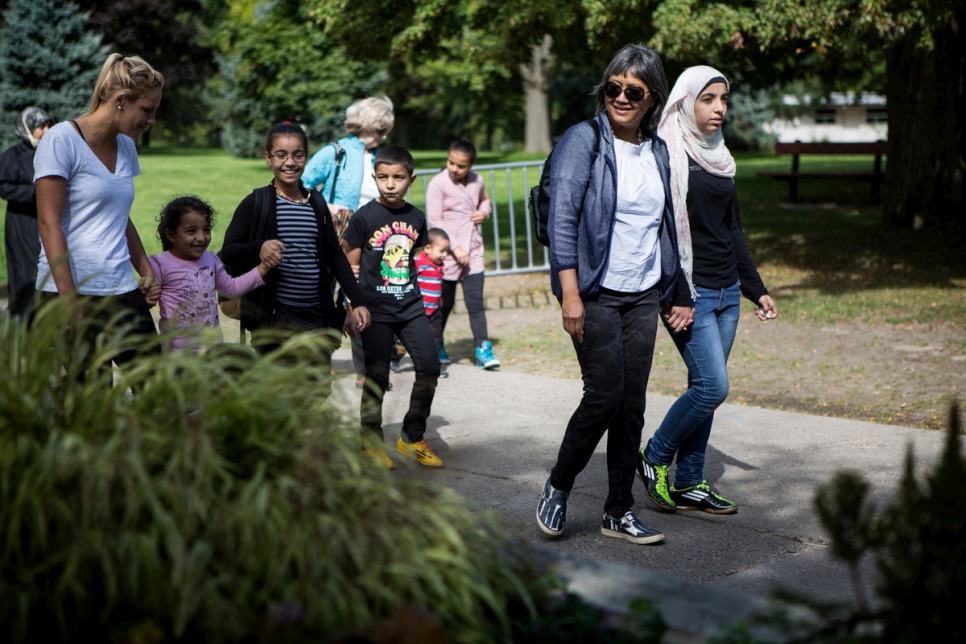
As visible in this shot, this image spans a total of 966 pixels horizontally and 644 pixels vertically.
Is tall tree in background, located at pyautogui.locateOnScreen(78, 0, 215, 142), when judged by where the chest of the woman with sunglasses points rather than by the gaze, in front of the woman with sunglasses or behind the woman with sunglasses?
behind

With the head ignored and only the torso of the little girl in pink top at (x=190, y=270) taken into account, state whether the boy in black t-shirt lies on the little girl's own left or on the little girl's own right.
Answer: on the little girl's own left

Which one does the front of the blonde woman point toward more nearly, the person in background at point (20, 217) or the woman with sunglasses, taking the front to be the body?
the woman with sunglasses

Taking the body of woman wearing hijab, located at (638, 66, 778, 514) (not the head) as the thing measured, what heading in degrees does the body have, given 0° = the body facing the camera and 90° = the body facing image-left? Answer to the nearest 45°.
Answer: approximately 315°

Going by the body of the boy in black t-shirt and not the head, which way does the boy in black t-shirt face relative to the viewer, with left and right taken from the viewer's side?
facing the viewer and to the right of the viewer

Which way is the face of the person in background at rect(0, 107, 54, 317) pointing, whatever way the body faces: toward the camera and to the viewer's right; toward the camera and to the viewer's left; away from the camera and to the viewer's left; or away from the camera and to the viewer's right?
toward the camera and to the viewer's right

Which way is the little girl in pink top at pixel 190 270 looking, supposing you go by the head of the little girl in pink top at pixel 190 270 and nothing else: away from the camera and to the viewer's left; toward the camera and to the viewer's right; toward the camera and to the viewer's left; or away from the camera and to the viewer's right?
toward the camera and to the viewer's right

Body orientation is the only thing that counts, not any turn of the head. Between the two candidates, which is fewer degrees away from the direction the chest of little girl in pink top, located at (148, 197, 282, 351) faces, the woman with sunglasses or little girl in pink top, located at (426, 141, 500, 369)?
the woman with sunglasses

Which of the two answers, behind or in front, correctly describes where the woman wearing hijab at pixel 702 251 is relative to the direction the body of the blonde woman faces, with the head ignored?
in front

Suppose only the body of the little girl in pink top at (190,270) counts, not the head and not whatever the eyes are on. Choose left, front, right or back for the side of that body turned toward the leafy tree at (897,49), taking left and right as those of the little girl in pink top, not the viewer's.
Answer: left
